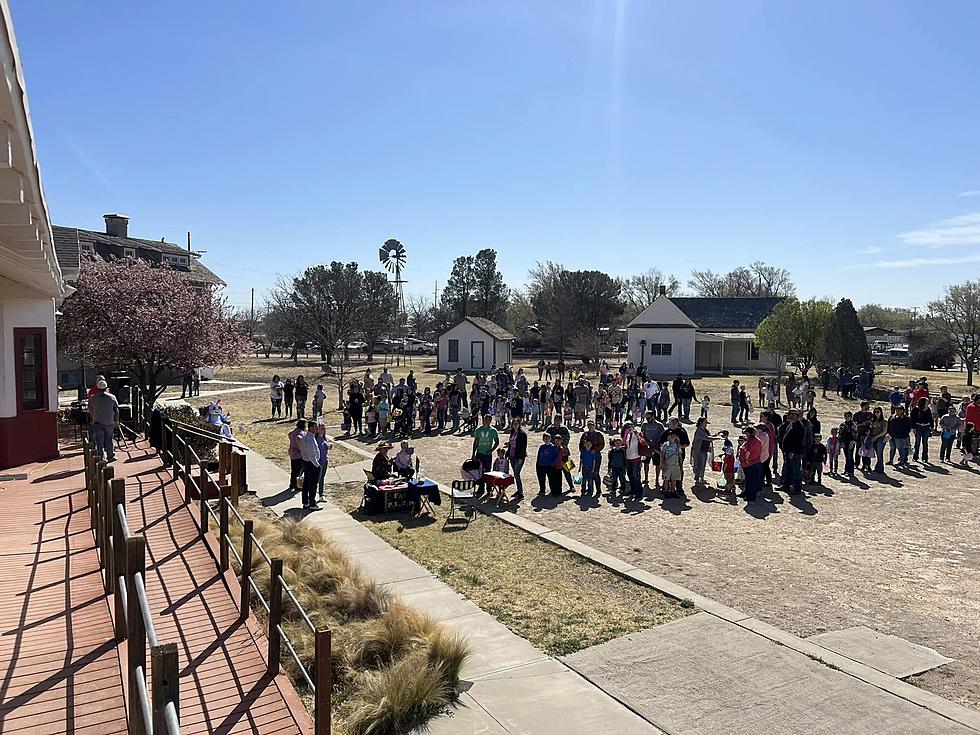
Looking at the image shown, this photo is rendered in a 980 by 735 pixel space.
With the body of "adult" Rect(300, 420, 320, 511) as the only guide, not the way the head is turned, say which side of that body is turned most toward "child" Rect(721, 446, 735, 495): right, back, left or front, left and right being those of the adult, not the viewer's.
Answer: front

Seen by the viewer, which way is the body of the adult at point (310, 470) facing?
to the viewer's right
